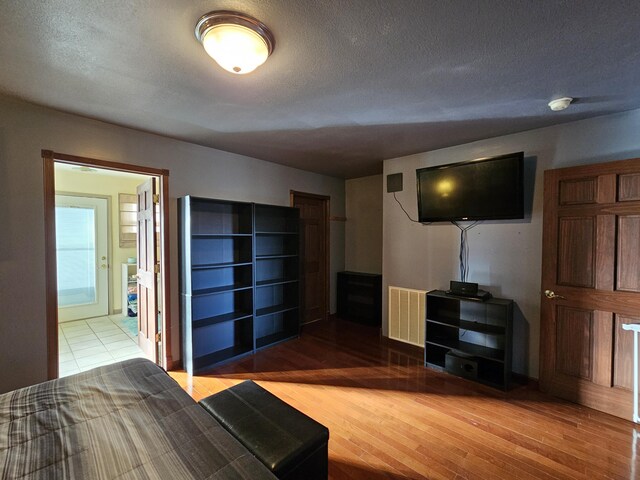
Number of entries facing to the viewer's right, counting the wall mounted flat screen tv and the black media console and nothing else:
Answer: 0

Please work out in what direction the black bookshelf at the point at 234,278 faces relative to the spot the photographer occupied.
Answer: facing the viewer and to the right of the viewer

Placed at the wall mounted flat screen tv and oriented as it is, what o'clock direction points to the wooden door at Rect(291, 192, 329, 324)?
The wooden door is roughly at 2 o'clock from the wall mounted flat screen tv.

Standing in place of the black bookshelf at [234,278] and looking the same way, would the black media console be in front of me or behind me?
in front

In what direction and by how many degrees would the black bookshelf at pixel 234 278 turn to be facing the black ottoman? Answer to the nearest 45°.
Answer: approximately 45° to its right

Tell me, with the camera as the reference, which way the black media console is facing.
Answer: facing the viewer and to the left of the viewer

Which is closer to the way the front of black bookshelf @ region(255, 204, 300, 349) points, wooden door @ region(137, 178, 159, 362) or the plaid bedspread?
the plaid bedspread

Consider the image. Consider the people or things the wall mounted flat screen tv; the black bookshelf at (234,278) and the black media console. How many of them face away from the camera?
0

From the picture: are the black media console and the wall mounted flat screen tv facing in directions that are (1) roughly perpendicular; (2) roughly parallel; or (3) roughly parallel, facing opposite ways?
roughly parallel

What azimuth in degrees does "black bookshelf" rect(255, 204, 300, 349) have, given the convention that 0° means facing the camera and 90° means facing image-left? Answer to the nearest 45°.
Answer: approximately 315°
